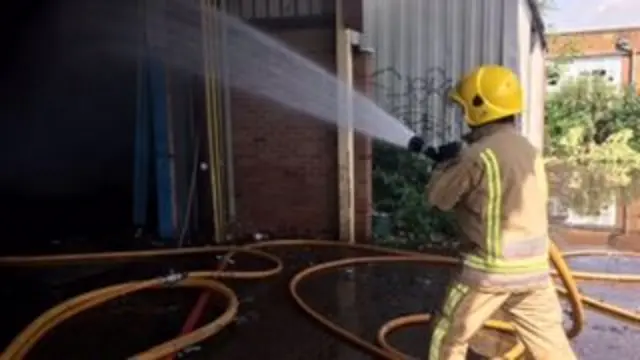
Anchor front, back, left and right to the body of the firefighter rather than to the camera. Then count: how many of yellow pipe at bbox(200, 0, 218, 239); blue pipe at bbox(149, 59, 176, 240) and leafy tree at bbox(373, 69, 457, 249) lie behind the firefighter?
0

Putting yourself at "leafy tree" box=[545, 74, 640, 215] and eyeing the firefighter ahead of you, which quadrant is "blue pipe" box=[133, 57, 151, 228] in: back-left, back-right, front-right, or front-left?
front-right

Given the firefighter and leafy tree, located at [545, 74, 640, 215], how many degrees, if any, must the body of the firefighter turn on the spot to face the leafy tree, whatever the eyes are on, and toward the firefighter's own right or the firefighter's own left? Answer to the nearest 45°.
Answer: approximately 45° to the firefighter's own right

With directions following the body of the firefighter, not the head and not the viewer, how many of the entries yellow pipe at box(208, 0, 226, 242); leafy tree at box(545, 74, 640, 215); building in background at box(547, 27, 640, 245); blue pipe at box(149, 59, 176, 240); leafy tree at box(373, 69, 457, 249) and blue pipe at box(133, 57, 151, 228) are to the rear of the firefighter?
0

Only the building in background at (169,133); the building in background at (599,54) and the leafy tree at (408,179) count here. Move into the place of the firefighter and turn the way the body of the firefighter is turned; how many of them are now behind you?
0

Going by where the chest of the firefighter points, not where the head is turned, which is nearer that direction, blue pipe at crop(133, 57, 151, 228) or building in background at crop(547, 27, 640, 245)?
the blue pipe

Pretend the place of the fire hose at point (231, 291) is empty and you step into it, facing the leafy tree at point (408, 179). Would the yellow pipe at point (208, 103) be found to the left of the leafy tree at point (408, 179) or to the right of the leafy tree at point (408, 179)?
left

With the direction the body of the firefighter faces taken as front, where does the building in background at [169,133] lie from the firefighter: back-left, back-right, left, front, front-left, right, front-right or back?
front

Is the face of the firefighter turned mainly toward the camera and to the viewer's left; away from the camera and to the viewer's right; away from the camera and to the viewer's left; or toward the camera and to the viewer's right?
away from the camera and to the viewer's left

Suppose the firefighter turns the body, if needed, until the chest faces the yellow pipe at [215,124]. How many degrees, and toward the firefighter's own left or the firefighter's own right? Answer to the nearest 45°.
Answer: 0° — they already face it

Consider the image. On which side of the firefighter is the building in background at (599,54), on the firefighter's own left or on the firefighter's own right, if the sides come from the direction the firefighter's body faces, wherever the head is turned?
on the firefighter's own right

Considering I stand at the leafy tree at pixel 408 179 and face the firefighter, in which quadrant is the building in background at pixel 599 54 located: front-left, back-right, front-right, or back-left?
back-left

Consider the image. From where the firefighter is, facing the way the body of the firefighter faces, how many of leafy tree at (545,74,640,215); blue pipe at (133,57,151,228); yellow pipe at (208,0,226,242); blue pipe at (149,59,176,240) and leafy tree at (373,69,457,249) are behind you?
0

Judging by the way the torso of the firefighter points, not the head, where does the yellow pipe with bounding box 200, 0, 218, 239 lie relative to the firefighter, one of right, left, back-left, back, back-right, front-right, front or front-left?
front

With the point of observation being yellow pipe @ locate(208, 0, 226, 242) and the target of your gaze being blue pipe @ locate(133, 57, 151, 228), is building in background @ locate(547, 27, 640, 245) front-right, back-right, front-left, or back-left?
back-right

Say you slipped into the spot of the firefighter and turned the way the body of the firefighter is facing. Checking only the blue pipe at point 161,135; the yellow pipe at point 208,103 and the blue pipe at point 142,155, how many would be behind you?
0

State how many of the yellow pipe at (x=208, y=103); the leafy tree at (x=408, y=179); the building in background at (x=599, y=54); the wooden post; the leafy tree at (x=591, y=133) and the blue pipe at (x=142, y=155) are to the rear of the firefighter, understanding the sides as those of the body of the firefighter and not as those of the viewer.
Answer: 0

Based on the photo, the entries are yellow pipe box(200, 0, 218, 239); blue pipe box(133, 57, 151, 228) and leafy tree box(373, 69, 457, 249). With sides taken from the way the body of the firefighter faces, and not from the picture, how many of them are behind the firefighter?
0

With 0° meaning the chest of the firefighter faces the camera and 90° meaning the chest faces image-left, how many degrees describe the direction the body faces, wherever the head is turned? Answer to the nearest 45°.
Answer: approximately 135°

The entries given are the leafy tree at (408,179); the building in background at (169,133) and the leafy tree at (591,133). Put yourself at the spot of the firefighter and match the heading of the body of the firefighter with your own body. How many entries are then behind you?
0

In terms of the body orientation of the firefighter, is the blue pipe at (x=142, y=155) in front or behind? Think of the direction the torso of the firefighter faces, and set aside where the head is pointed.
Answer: in front

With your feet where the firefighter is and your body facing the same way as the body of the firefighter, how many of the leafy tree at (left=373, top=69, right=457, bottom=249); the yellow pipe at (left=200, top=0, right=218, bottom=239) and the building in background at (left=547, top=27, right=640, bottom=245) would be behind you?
0
